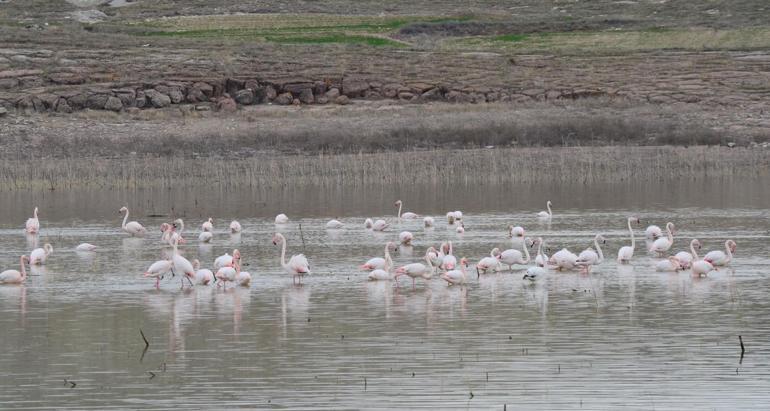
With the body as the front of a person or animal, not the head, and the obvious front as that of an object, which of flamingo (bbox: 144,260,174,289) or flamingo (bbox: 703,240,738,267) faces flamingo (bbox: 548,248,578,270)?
flamingo (bbox: 144,260,174,289)

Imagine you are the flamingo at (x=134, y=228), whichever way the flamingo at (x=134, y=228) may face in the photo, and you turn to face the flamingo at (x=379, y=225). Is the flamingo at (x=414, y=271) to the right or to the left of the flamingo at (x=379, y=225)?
right

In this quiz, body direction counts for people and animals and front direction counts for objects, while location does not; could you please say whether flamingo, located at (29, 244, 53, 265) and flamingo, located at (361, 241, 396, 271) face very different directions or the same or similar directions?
same or similar directions

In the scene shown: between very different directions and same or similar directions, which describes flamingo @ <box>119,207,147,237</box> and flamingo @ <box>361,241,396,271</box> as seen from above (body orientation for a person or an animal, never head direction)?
very different directions

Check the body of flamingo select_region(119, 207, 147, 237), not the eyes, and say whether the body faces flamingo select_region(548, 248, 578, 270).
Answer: no

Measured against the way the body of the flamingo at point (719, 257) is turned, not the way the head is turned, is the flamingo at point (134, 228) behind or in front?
behind

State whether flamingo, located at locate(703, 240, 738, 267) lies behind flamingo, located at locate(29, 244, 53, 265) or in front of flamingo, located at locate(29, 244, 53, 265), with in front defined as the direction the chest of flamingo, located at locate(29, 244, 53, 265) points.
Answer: in front

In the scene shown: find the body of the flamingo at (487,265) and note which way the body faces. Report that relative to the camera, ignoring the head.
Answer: to the viewer's right

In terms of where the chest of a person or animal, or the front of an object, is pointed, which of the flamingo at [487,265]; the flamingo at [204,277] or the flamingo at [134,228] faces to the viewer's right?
the flamingo at [487,265]
